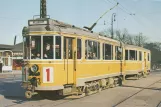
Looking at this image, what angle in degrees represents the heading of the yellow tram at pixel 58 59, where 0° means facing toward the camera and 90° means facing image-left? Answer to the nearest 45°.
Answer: approximately 45°
